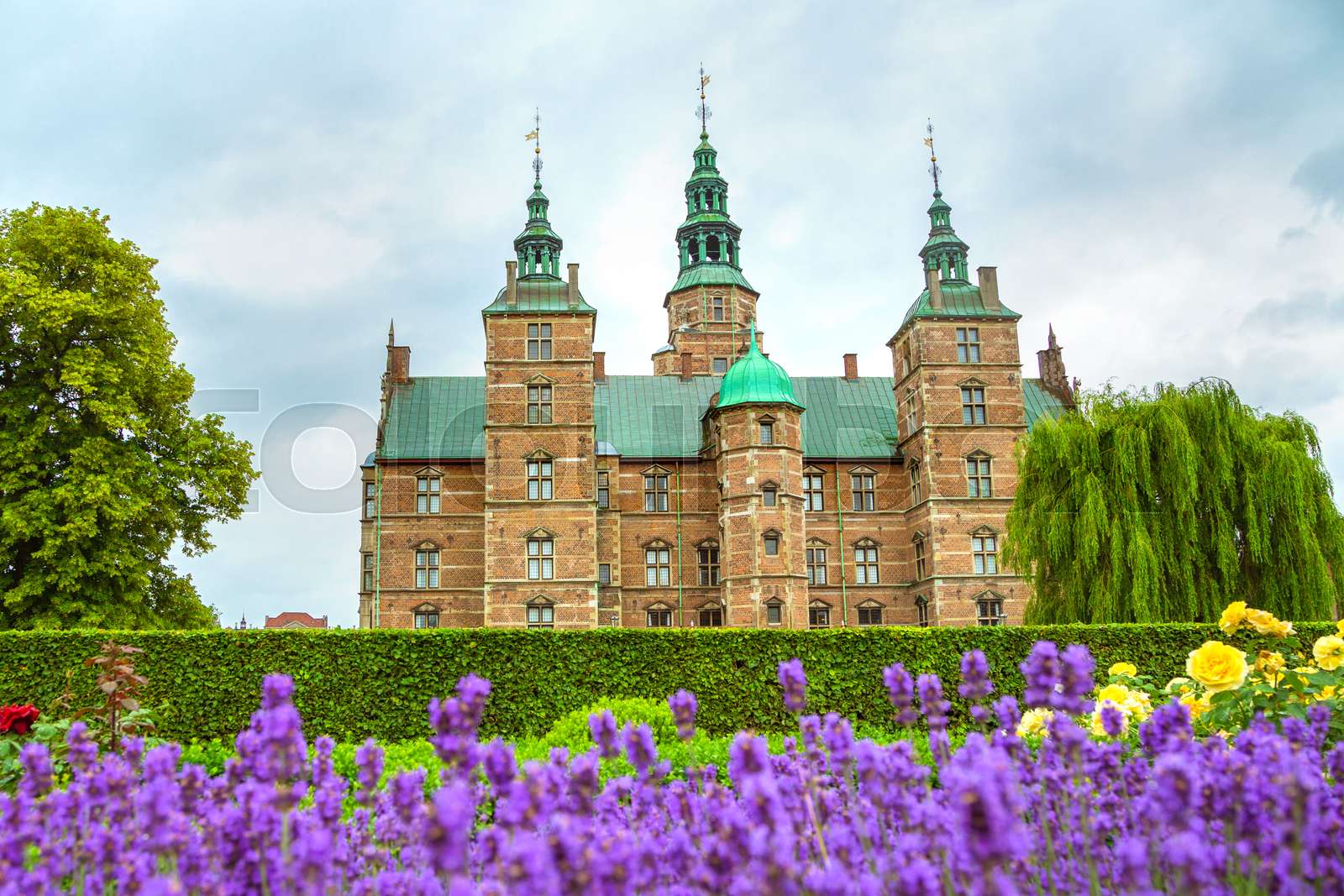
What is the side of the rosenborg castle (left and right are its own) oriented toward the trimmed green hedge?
front

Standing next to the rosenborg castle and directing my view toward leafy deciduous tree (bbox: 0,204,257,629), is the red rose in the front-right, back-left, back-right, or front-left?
front-left

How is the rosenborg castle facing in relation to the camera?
toward the camera

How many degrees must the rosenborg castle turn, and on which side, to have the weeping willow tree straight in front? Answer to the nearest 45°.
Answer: approximately 45° to its left

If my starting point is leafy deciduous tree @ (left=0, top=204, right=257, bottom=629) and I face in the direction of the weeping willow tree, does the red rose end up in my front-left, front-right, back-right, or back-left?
front-right

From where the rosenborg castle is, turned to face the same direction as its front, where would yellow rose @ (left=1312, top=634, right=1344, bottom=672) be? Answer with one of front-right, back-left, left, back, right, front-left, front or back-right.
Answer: front

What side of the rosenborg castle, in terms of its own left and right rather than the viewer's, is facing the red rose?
front

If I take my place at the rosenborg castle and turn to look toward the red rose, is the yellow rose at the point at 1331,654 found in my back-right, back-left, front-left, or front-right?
front-left

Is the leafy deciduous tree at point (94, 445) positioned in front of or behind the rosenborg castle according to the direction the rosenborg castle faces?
in front
